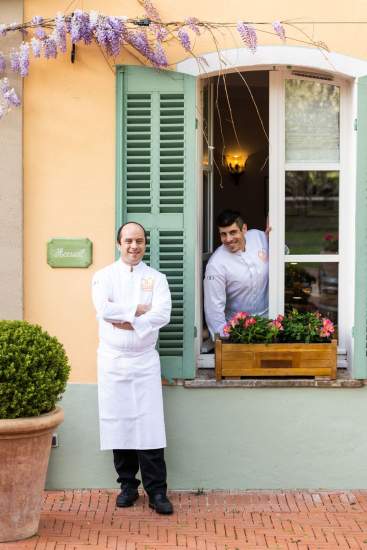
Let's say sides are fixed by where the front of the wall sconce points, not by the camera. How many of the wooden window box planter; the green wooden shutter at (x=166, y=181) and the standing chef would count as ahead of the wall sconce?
3

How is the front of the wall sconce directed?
toward the camera

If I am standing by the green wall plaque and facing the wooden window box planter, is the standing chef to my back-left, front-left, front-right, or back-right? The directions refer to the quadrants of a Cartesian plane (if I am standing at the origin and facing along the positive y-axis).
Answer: front-right

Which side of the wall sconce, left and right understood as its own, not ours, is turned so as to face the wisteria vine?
front

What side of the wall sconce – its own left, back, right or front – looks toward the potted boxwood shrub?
front

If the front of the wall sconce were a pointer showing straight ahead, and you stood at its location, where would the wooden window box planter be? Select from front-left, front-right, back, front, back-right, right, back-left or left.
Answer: front

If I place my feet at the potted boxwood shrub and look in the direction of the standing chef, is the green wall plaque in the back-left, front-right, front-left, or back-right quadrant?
front-left

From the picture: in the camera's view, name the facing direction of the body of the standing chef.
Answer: toward the camera

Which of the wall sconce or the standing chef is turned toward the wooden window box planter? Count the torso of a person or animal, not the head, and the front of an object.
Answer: the wall sconce
